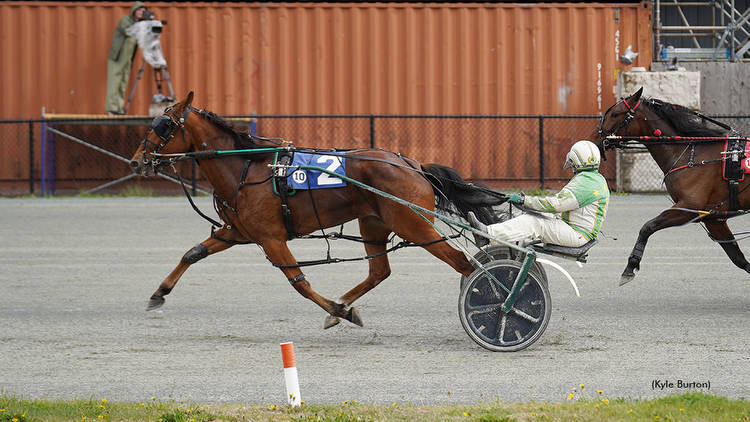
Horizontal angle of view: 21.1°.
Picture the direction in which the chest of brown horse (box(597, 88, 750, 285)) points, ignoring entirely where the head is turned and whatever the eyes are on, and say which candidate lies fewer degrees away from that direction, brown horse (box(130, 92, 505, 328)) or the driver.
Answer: the brown horse

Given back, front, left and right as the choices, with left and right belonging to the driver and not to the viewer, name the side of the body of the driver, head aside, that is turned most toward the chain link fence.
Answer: right

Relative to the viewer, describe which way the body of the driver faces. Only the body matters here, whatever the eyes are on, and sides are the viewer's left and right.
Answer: facing to the left of the viewer

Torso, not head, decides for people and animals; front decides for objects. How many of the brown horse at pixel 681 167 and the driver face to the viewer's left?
2

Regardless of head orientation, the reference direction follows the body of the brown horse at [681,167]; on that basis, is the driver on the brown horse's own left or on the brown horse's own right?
on the brown horse's own left

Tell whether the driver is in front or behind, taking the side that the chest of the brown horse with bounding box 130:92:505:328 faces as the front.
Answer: behind

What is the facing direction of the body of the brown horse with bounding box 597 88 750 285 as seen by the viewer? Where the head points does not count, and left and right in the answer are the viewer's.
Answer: facing to the left of the viewer

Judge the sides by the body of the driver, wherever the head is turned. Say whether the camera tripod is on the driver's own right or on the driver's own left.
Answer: on the driver's own right

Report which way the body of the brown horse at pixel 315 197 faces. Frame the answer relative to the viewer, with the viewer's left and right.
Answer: facing to the left of the viewer

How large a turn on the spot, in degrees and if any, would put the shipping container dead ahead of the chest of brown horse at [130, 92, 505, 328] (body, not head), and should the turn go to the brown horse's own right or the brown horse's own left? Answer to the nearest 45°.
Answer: approximately 90° to the brown horse's own right
